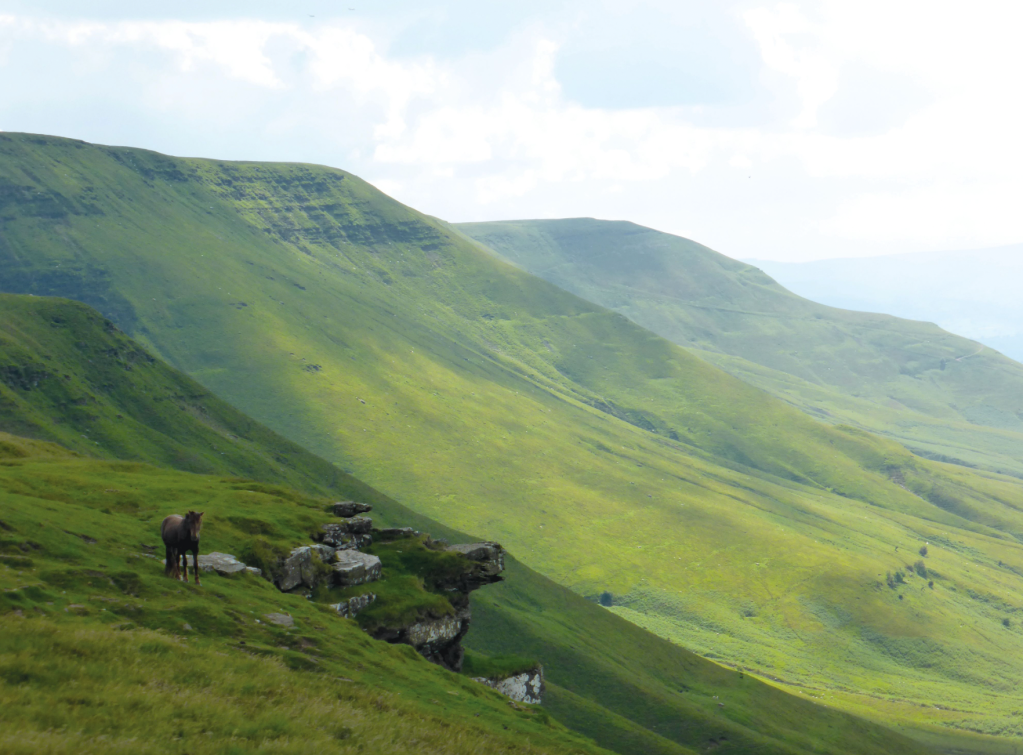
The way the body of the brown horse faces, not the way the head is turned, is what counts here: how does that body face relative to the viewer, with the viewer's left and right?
facing the viewer and to the right of the viewer

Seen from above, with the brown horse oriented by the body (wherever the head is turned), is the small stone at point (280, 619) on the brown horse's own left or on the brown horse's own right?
on the brown horse's own left
